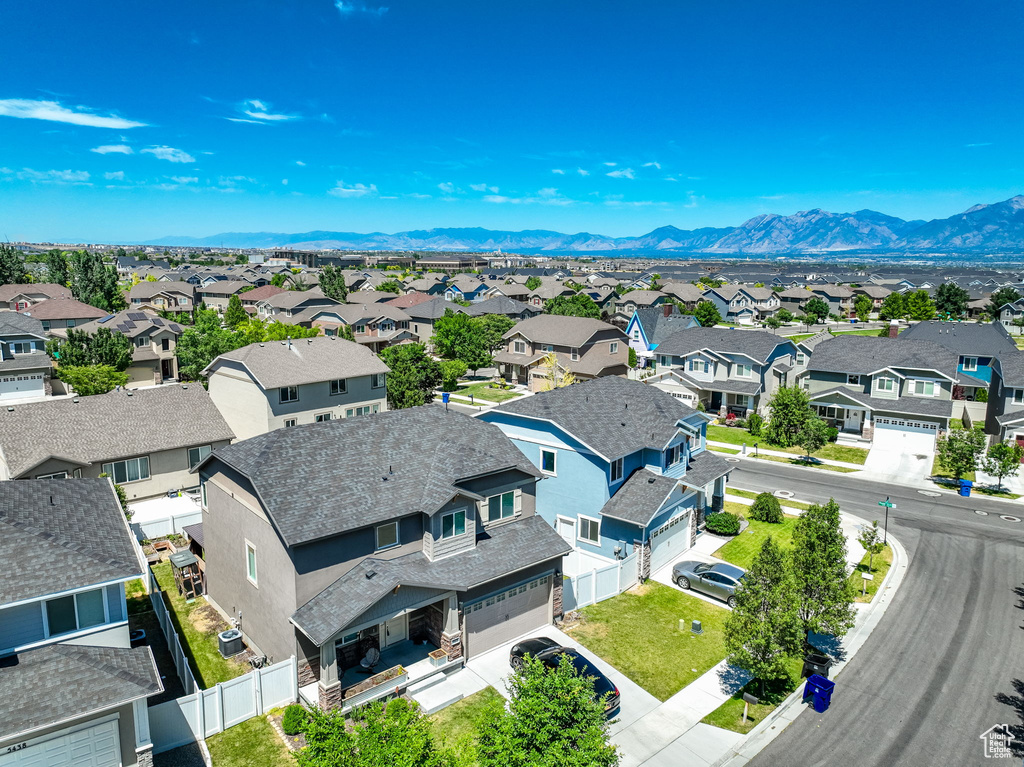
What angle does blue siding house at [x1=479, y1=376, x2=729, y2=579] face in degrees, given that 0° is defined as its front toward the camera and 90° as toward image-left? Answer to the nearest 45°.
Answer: approximately 315°

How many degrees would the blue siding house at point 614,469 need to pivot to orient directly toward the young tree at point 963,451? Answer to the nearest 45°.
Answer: approximately 90° to its left

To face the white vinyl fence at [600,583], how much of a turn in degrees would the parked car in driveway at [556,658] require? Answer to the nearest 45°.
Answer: approximately 45° to its right

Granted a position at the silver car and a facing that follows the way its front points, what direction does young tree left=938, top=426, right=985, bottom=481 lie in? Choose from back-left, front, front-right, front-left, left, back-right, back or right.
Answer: right

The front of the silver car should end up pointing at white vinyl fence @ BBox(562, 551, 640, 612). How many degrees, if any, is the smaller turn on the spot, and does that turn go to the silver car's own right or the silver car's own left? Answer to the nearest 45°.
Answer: approximately 90° to the silver car's own left

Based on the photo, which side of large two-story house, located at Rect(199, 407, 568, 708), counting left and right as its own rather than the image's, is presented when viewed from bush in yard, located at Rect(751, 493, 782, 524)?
left

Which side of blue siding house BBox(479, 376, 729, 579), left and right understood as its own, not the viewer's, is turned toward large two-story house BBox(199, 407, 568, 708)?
right

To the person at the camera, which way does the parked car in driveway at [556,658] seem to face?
facing away from the viewer and to the left of the viewer

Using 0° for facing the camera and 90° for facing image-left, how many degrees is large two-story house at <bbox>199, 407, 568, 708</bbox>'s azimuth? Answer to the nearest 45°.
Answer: approximately 315°

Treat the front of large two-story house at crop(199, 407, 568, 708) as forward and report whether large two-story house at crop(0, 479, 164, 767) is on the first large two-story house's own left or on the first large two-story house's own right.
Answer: on the first large two-story house's own right

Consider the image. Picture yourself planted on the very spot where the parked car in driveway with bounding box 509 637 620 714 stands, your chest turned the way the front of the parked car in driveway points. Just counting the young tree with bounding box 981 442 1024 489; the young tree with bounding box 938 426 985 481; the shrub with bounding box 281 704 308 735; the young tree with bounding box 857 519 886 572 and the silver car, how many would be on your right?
4

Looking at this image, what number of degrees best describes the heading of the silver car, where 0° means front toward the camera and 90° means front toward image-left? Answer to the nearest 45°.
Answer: approximately 135°

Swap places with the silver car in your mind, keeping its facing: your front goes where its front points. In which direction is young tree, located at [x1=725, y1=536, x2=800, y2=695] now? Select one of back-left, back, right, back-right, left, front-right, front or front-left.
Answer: back-left

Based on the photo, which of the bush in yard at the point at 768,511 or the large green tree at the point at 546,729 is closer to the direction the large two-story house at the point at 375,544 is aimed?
the large green tree
